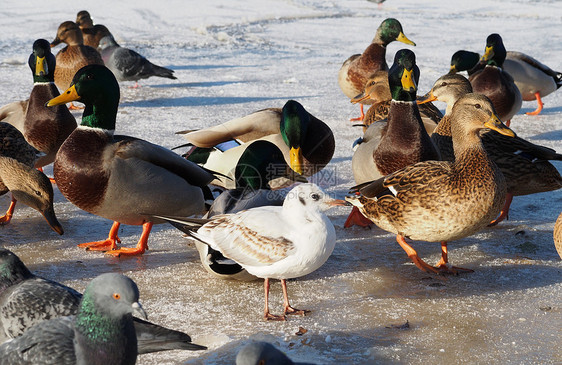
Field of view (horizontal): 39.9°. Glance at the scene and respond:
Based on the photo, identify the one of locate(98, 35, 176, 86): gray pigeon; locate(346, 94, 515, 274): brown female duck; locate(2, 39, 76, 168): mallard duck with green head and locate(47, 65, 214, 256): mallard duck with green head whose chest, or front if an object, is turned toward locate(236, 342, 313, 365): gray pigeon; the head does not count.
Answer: locate(2, 39, 76, 168): mallard duck with green head

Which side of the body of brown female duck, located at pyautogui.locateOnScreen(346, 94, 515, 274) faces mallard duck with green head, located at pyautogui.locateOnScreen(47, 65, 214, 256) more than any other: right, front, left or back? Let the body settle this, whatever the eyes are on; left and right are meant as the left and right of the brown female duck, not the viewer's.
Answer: back

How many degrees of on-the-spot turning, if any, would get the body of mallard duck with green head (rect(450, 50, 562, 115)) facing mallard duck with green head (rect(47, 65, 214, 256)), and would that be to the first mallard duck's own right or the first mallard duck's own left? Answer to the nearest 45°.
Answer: approximately 45° to the first mallard duck's own left

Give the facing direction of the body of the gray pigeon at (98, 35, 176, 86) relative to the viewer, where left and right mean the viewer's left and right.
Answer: facing to the left of the viewer

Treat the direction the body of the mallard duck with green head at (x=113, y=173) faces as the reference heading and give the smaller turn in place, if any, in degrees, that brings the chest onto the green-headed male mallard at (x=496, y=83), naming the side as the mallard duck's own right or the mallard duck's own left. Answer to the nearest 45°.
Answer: approximately 135° to the mallard duck's own right

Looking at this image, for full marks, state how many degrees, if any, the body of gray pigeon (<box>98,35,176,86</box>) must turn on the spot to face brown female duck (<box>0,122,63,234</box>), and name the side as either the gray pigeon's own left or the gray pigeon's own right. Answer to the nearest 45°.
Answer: approximately 90° to the gray pigeon's own left

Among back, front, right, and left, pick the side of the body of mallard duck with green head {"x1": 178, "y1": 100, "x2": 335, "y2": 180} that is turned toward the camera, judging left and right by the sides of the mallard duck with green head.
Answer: right

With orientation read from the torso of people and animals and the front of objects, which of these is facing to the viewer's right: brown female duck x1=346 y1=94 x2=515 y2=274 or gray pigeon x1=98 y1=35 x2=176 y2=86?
the brown female duck
